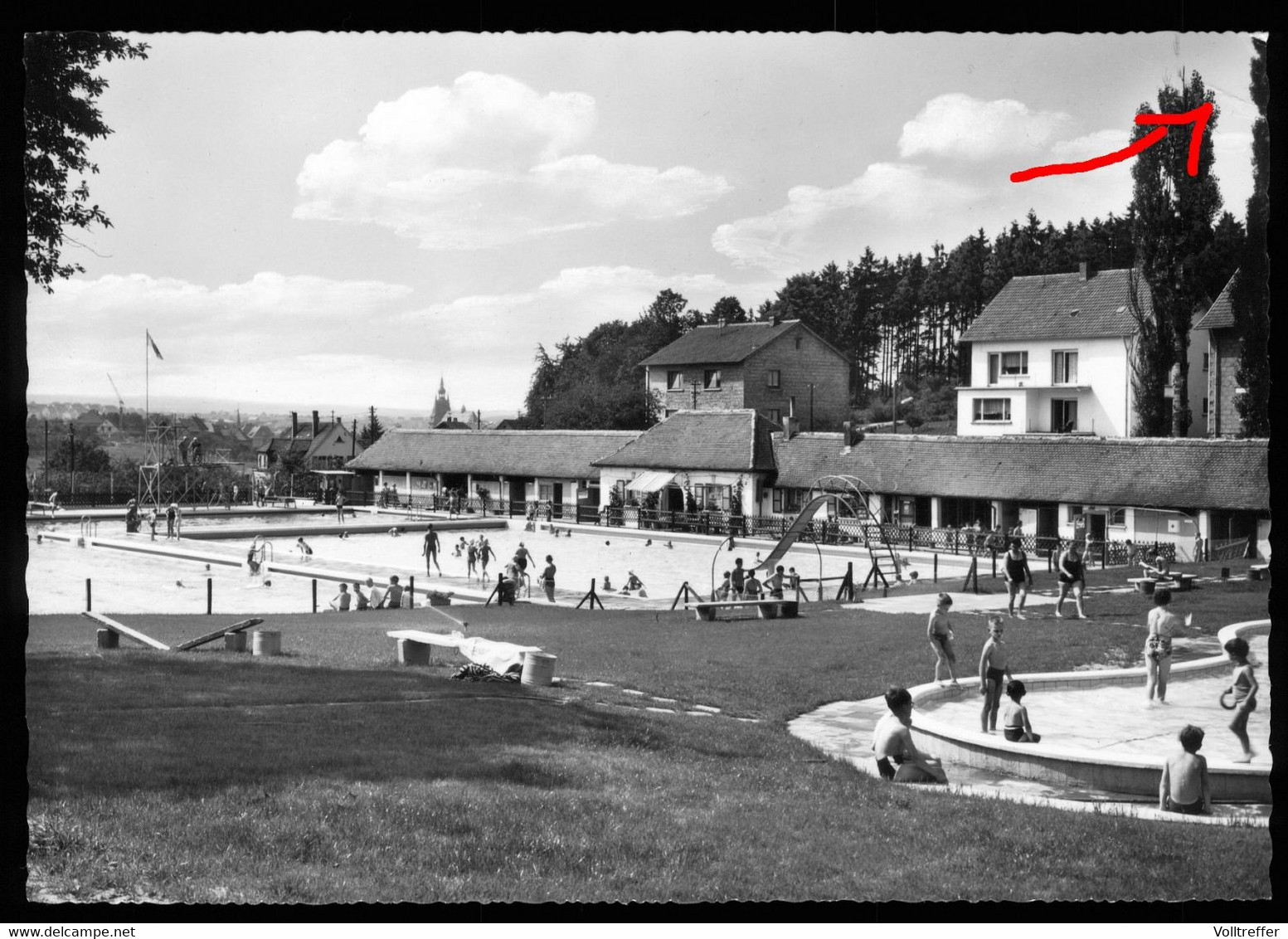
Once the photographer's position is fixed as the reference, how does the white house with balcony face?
facing the viewer

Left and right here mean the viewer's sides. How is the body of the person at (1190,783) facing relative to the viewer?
facing away from the viewer

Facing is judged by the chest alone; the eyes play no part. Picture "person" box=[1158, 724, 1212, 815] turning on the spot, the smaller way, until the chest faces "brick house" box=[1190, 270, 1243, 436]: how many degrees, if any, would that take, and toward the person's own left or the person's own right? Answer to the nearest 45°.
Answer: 0° — they already face it
